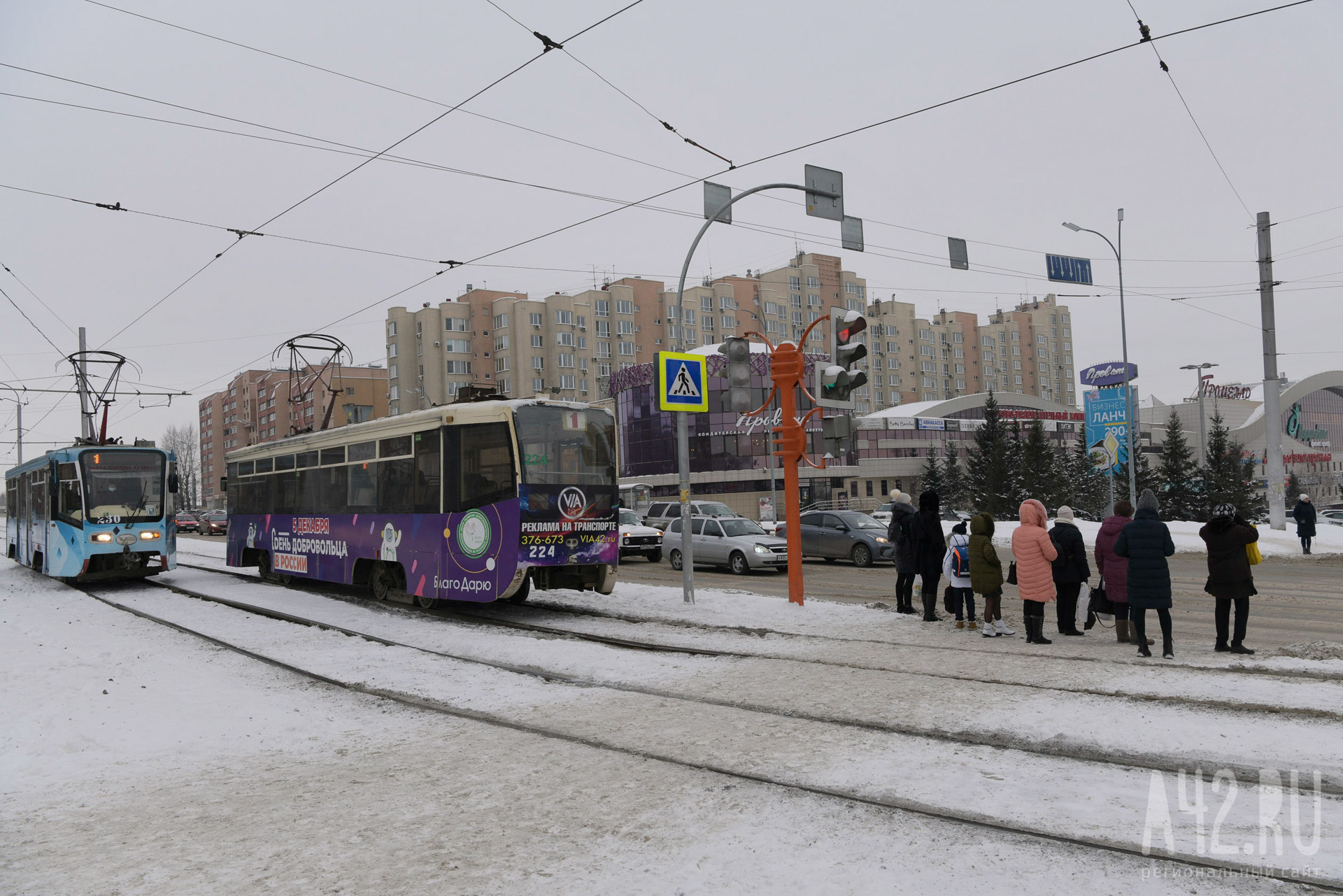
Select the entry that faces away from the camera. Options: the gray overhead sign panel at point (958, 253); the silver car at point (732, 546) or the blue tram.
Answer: the gray overhead sign panel

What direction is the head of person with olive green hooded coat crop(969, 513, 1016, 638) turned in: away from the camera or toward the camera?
away from the camera

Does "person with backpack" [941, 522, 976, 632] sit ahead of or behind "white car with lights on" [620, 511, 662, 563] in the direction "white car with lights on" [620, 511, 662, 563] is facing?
ahead

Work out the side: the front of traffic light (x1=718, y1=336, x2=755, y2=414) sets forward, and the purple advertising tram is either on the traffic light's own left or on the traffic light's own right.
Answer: on the traffic light's own left

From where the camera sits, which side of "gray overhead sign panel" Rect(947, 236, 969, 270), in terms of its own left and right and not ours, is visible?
back

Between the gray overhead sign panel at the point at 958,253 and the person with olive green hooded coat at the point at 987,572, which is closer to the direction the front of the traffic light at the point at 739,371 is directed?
the gray overhead sign panel

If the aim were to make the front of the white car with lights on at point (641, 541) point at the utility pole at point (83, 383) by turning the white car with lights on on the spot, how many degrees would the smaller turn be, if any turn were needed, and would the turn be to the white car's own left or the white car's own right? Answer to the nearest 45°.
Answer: approximately 135° to the white car's own right

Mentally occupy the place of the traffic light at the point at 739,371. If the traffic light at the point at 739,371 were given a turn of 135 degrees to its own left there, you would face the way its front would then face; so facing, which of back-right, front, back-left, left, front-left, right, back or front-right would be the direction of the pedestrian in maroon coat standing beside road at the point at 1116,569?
left

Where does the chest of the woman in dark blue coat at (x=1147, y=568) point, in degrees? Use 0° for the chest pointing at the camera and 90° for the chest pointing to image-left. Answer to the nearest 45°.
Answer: approximately 180°

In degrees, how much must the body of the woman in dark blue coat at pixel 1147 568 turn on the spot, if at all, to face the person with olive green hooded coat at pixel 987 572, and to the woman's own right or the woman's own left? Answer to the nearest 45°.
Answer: approximately 45° to the woman's own left
